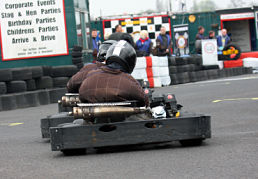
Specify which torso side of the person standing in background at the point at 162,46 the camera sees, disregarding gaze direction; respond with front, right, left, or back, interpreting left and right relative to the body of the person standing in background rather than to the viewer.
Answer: front

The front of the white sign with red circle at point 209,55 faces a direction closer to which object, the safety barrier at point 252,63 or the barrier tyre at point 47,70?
the barrier tyre

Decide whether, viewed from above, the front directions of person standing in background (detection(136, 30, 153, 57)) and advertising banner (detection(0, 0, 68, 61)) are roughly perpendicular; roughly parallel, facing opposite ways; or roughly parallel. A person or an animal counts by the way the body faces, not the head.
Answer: roughly parallel

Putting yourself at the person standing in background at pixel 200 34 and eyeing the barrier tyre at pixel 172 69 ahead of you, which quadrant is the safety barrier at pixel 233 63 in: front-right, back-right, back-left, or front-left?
front-left

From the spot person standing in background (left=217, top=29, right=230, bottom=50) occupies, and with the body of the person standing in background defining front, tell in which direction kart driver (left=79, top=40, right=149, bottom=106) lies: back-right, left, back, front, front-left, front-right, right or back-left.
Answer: front

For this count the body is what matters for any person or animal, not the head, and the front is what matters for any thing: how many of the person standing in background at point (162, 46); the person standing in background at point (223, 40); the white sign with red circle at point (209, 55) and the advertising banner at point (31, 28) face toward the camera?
4

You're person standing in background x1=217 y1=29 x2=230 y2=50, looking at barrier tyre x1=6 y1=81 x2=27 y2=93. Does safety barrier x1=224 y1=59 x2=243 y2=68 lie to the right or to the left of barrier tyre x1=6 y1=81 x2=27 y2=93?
left

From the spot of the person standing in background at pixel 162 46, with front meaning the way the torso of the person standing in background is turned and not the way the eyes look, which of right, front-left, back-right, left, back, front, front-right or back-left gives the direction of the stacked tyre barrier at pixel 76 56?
front-right

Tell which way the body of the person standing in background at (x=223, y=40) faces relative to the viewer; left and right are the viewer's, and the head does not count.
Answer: facing the viewer

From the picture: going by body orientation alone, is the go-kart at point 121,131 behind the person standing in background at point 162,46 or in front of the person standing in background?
in front

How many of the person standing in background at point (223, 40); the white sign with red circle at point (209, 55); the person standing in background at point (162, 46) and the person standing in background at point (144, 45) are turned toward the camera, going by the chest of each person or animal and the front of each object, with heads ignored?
4

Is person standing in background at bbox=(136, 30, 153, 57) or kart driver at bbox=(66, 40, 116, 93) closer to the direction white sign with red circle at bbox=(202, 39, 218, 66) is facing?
the kart driver

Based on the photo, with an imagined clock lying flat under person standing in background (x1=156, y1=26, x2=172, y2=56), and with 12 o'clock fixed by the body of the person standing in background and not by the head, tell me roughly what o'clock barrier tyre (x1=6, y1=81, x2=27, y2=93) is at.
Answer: The barrier tyre is roughly at 1 o'clock from the person standing in background.

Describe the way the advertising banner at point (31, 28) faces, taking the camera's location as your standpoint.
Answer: facing the viewer
